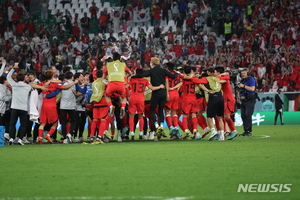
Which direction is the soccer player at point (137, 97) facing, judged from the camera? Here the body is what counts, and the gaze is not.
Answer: away from the camera

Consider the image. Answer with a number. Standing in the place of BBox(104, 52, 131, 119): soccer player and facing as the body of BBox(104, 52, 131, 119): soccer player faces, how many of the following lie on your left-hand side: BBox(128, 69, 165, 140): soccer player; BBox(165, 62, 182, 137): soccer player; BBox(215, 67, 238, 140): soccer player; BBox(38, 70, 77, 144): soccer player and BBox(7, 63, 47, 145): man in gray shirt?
2

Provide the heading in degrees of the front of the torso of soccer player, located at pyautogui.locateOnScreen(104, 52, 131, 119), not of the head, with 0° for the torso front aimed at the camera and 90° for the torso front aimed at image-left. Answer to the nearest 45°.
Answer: approximately 180°

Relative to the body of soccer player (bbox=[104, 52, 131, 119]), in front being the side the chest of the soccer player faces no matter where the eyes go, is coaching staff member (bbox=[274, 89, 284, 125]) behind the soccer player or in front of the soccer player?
in front

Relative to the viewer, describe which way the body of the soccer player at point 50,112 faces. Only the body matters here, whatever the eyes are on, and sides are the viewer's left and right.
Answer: facing away from the viewer and to the right of the viewer

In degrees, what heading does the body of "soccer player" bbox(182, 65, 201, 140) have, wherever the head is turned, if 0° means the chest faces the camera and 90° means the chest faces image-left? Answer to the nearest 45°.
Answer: approximately 180°

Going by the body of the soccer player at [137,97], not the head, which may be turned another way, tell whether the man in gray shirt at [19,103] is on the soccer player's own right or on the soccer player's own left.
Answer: on the soccer player's own left

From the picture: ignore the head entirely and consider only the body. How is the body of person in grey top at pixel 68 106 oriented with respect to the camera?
away from the camera

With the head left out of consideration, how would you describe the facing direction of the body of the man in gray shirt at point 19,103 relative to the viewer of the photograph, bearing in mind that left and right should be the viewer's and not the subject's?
facing away from the viewer

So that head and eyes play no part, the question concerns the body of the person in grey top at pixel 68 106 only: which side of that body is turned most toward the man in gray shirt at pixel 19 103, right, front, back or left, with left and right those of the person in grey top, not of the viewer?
left
